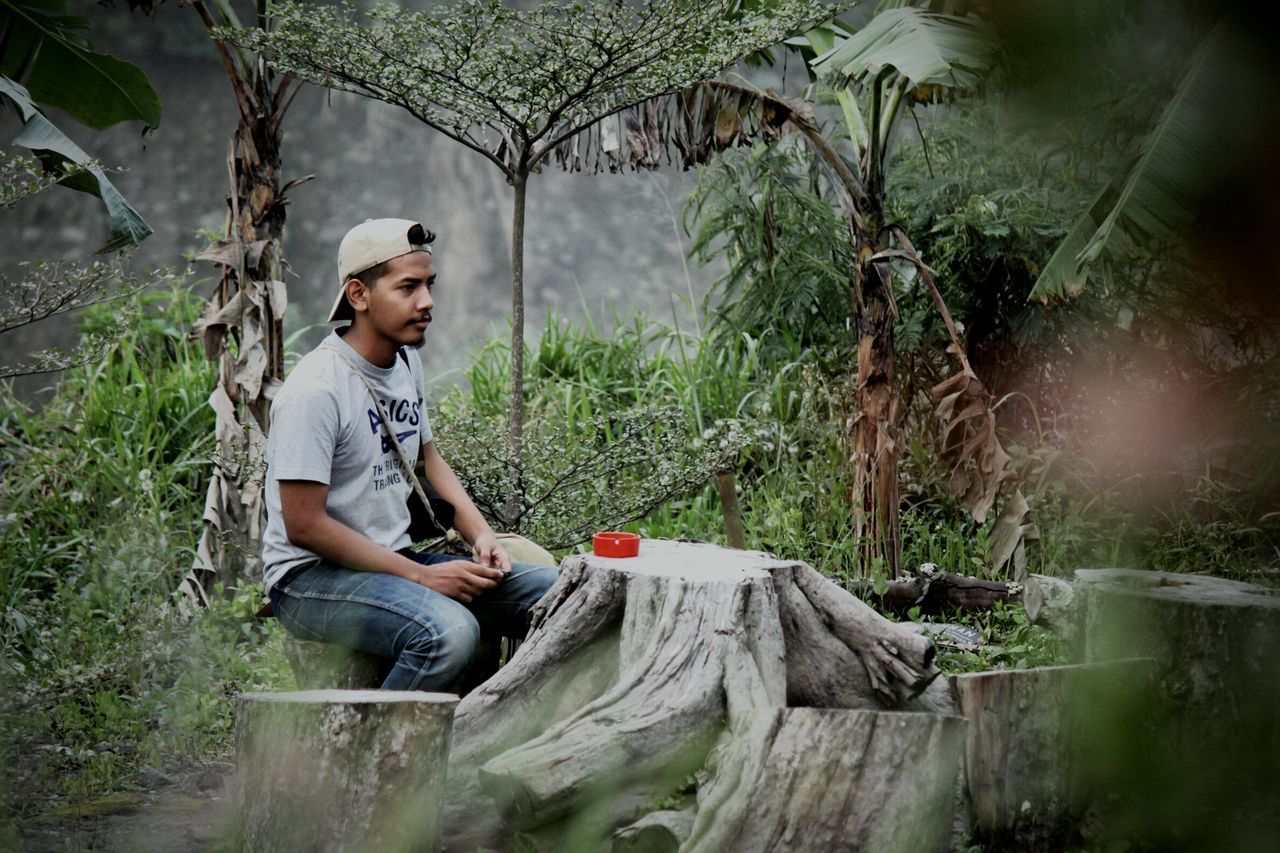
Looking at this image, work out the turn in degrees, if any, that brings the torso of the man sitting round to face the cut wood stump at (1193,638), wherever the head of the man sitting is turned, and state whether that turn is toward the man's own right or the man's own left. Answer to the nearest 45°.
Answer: approximately 45° to the man's own left

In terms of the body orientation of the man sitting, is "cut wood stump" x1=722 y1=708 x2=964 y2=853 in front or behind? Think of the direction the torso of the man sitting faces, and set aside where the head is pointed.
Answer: in front

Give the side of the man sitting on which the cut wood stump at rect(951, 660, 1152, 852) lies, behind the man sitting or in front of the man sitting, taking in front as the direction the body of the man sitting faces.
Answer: in front

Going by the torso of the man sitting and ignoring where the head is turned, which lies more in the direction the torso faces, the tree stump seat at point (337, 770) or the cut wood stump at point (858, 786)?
the cut wood stump

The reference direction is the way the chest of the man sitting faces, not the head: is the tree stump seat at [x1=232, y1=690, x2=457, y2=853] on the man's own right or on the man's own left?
on the man's own right

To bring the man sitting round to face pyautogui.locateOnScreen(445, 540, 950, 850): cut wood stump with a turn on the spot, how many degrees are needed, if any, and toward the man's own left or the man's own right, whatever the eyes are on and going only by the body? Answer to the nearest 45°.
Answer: approximately 45° to the man's own left

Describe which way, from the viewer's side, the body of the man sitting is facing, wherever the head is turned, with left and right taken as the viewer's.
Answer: facing the viewer and to the right of the viewer
